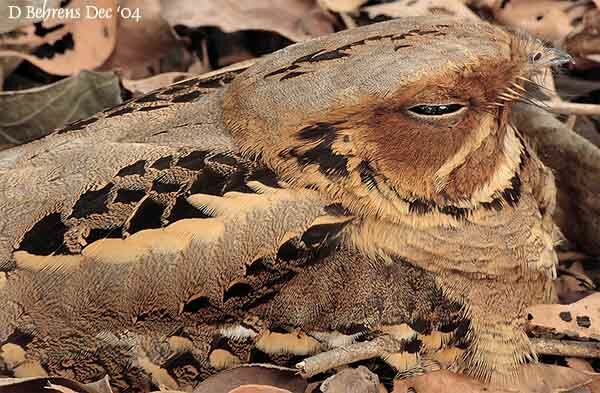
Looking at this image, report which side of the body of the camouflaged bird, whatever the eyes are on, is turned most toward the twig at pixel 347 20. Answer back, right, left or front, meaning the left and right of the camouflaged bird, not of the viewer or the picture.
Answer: left

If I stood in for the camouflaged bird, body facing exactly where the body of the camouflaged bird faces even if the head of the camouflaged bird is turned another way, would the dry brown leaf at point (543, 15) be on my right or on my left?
on my left

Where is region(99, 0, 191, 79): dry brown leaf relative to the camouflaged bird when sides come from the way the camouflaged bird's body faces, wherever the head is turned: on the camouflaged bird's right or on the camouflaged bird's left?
on the camouflaged bird's left

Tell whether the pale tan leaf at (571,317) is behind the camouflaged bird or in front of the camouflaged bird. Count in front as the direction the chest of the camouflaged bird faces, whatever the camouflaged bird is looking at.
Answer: in front

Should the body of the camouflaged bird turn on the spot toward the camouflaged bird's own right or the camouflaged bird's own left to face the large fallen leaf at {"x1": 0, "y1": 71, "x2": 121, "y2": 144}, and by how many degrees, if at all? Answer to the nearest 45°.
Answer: approximately 135° to the camouflaged bird's own left

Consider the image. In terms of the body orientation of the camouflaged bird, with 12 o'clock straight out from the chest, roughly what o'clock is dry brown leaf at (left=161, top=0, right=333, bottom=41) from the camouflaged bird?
The dry brown leaf is roughly at 9 o'clock from the camouflaged bird.

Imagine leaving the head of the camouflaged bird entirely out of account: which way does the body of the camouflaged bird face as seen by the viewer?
to the viewer's right

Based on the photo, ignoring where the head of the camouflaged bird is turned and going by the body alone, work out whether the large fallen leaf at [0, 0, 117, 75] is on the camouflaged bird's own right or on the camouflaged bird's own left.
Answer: on the camouflaged bird's own left
